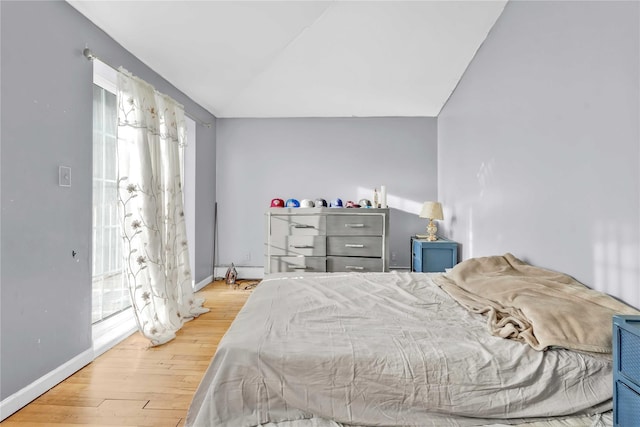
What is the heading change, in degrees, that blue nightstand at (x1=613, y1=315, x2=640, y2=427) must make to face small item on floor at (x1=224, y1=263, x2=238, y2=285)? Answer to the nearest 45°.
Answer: approximately 45° to its right

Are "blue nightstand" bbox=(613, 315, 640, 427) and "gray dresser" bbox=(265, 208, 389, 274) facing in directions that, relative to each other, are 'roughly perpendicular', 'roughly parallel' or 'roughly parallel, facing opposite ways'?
roughly perpendicular

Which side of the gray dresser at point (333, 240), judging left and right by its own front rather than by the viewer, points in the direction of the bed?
front

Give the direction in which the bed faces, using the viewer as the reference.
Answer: facing to the left of the viewer

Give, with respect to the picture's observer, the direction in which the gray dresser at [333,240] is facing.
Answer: facing the viewer

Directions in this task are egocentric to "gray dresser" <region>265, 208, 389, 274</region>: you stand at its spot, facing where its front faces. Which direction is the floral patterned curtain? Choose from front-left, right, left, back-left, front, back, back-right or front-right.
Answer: front-right
